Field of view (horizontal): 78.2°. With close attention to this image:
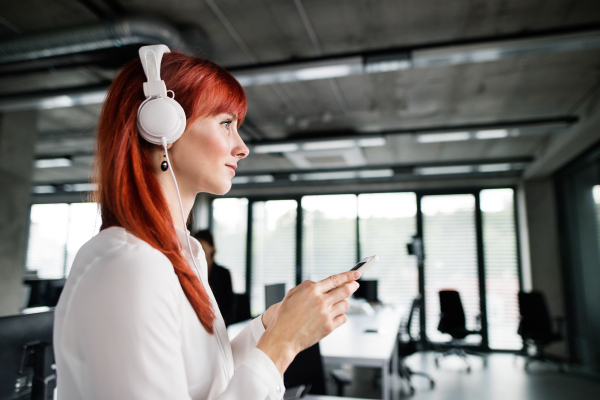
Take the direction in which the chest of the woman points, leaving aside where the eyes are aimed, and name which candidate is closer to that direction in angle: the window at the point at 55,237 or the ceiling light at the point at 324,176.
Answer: the ceiling light

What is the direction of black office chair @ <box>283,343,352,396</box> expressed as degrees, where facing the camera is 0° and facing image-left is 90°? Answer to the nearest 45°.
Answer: approximately 225°

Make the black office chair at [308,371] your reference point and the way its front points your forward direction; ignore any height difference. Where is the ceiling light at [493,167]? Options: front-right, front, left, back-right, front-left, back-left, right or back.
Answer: front

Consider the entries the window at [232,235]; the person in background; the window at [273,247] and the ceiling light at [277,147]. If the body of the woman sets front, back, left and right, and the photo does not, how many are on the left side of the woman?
4

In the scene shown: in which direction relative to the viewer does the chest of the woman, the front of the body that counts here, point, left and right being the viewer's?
facing to the right of the viewer

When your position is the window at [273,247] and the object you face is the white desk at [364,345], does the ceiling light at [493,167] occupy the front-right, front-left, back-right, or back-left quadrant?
front-left

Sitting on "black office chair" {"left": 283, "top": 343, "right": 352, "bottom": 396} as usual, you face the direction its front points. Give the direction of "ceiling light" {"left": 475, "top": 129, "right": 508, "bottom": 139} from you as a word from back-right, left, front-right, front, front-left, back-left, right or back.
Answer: front

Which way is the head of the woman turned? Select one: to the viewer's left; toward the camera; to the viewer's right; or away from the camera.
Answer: to the viewer's right
